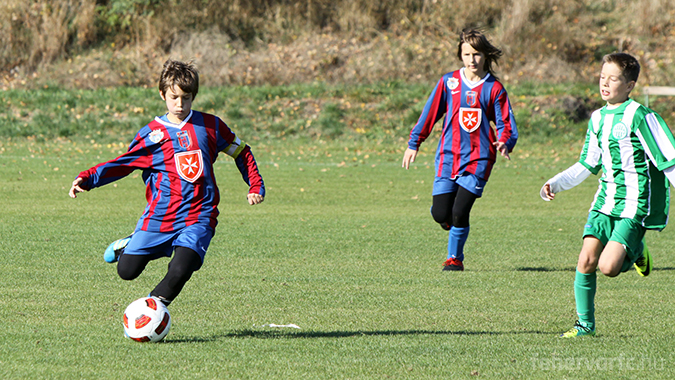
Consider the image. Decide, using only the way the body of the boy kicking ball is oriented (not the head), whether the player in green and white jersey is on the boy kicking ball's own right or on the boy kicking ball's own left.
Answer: on the boy kicking ball's own left

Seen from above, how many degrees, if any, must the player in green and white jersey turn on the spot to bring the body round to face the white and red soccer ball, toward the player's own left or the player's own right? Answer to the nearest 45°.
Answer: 0° — they already face it

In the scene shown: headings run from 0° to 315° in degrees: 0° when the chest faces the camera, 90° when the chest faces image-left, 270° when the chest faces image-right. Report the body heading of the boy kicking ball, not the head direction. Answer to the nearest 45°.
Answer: approximately 0°

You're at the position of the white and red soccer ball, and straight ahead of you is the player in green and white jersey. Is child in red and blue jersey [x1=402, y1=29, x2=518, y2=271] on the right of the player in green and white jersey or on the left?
left

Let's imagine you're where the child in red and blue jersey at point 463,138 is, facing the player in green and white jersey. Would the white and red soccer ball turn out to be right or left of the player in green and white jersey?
right

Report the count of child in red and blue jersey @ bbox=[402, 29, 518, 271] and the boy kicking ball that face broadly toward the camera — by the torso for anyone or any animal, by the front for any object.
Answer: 2

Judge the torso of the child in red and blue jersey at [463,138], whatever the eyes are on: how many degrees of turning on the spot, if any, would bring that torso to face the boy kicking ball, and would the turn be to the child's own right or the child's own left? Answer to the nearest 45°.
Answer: approximately 45° to the child's own right
